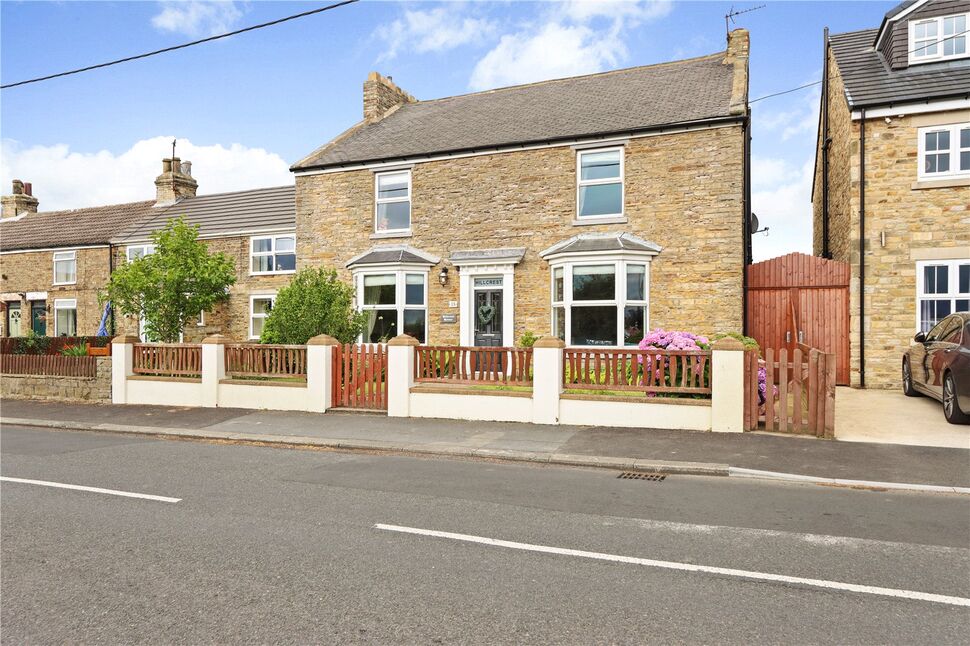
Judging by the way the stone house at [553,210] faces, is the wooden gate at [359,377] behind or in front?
in front

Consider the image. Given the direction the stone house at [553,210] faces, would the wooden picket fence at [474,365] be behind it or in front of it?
in front

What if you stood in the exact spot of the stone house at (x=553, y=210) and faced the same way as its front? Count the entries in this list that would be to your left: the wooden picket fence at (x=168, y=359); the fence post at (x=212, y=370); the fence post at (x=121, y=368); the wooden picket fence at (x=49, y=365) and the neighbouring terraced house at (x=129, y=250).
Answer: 0

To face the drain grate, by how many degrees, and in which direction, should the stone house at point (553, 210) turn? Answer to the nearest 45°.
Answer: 0° — it already faces it

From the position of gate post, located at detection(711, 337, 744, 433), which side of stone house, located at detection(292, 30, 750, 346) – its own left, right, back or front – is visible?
front

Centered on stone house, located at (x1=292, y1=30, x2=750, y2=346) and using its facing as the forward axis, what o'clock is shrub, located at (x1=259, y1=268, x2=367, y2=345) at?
The shrub is roughly at 2 o'clock from the stone house.

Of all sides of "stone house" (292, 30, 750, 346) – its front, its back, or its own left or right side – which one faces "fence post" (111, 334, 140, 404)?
right

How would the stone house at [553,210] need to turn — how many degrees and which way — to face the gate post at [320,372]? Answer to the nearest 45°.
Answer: approximately 45° to its right

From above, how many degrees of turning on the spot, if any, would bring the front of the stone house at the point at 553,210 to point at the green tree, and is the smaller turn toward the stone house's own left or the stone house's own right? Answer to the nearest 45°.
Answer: approximately 90° to the stone house's own right

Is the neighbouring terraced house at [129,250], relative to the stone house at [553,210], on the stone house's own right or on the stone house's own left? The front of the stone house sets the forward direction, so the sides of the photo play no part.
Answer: on the stone house's own right

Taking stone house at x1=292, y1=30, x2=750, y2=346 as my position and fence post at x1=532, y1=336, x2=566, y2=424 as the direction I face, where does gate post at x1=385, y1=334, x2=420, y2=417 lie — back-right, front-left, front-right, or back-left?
front-right

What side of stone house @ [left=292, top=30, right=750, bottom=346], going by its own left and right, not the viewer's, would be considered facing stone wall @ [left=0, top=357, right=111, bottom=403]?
right

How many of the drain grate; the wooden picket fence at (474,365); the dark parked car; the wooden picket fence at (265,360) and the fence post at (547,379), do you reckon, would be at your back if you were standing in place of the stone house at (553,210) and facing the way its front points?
0

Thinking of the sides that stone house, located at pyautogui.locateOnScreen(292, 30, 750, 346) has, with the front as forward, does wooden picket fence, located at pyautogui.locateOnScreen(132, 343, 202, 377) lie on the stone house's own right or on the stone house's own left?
on the stone house's own right

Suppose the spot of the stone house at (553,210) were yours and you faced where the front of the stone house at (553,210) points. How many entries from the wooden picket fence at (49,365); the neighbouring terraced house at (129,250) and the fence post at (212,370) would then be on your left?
0

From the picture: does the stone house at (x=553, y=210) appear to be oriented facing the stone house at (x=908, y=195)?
no

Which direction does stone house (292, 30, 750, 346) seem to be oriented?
toward the camera

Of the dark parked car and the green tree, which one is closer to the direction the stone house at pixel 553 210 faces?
the dark parked car

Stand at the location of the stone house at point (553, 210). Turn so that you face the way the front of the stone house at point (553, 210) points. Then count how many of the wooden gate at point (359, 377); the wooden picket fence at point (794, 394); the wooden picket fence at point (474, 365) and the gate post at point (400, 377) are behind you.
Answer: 0

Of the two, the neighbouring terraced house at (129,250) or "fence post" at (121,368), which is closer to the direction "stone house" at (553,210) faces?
the fence post
